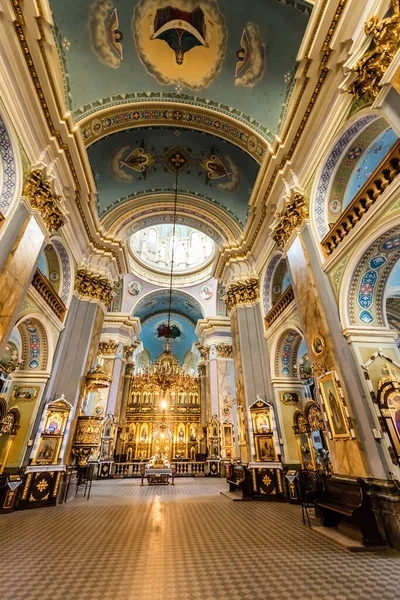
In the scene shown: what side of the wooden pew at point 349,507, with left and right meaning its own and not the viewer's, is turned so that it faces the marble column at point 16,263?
front

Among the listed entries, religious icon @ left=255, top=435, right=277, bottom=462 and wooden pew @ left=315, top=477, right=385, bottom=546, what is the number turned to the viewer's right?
0

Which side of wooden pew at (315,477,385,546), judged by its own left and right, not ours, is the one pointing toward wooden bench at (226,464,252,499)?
right

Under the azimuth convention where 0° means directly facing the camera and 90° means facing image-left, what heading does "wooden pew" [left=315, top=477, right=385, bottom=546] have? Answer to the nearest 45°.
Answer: approximately 45°

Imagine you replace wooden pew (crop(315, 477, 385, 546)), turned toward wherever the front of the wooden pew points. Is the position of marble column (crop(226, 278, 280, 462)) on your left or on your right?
on your right

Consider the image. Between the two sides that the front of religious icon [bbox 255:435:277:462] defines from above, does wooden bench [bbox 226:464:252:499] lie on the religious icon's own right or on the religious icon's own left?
on the religious icon's own right

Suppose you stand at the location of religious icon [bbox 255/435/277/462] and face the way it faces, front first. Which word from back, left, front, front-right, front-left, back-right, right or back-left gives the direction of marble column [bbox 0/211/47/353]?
front-right

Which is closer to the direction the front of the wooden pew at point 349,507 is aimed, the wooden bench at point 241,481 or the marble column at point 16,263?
the marble column

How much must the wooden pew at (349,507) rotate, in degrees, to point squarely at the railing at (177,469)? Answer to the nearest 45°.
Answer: approximately 90° to its right

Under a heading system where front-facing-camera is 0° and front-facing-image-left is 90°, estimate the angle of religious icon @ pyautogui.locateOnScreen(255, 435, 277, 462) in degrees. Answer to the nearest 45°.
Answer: approximately 0°
